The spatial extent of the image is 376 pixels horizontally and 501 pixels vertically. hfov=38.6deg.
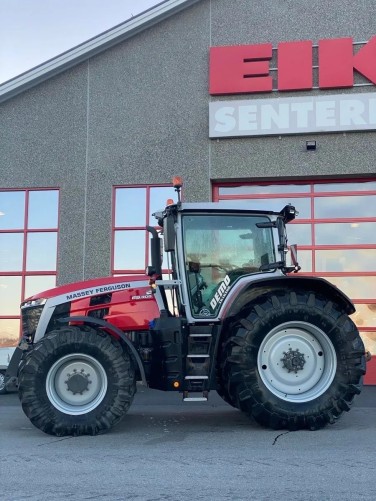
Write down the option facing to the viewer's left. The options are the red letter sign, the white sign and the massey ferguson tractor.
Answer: the massey ferguson tractor

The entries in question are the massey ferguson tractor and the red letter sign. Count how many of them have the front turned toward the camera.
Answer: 1

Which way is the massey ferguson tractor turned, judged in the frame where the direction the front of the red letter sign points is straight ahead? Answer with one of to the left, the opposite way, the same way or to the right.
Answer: to the right

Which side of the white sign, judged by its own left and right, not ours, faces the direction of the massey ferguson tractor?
front

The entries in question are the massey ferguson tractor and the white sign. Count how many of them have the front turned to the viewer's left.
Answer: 1

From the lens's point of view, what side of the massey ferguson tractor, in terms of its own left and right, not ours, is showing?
left

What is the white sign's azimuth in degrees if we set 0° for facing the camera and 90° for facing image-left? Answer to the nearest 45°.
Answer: approximately 0°

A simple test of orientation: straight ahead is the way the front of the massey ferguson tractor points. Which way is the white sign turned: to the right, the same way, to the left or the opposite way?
to the left

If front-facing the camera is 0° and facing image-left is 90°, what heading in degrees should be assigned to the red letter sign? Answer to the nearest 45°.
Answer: approximately 0°

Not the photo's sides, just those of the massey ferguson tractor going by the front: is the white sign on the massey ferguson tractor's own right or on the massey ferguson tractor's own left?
on the massey ferguson tractor's own right
